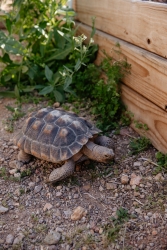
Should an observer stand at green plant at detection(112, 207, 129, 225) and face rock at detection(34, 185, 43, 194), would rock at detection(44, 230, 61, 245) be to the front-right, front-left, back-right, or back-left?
front-left

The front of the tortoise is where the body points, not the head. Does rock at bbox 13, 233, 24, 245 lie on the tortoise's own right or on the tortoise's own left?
on the tortoise's own right

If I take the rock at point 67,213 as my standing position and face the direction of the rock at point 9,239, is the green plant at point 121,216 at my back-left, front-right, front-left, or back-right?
back-left

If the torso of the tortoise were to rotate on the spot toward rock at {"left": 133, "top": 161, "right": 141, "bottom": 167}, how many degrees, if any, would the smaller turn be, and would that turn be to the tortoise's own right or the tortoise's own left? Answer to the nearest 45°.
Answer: approximately 45° to the tortoise's own left

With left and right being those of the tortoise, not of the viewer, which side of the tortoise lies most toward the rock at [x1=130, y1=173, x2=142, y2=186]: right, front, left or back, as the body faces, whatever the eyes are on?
front

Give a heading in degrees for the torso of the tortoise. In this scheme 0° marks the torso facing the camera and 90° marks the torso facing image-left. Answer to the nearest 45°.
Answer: approximately 315°

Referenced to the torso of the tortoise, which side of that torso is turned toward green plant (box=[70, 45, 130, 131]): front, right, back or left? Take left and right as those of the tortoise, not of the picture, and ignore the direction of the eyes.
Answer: left

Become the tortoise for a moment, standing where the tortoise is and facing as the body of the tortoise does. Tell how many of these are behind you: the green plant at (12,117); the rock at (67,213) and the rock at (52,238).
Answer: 1

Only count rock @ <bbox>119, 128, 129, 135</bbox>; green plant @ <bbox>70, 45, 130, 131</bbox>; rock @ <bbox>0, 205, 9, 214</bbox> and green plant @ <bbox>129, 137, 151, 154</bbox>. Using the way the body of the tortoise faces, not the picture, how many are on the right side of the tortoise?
1

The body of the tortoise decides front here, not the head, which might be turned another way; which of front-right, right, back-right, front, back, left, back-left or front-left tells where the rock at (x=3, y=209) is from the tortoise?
right

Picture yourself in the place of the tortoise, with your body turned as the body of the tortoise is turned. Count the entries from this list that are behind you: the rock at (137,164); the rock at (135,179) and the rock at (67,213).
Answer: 0

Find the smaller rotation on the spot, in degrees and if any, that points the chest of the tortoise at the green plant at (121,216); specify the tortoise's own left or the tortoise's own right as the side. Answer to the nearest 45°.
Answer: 0° — it already faces it

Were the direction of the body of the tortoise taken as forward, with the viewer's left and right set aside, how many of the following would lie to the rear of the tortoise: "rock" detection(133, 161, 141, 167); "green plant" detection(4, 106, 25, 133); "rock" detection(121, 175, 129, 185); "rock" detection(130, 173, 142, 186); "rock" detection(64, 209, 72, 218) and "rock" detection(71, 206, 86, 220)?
1

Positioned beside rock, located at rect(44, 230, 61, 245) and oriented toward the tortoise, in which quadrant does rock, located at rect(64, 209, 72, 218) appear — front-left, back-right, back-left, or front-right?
front-right
